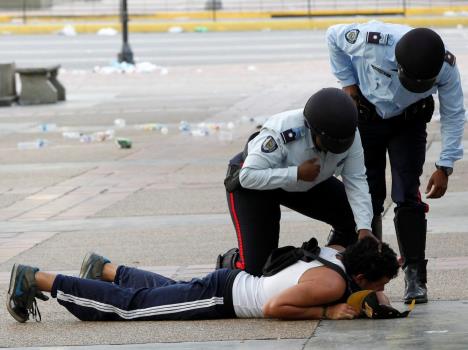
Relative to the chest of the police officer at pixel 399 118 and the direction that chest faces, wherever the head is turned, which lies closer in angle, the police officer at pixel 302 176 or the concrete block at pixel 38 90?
the police officer

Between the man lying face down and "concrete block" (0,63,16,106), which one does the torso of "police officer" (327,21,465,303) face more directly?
the man lying face down
